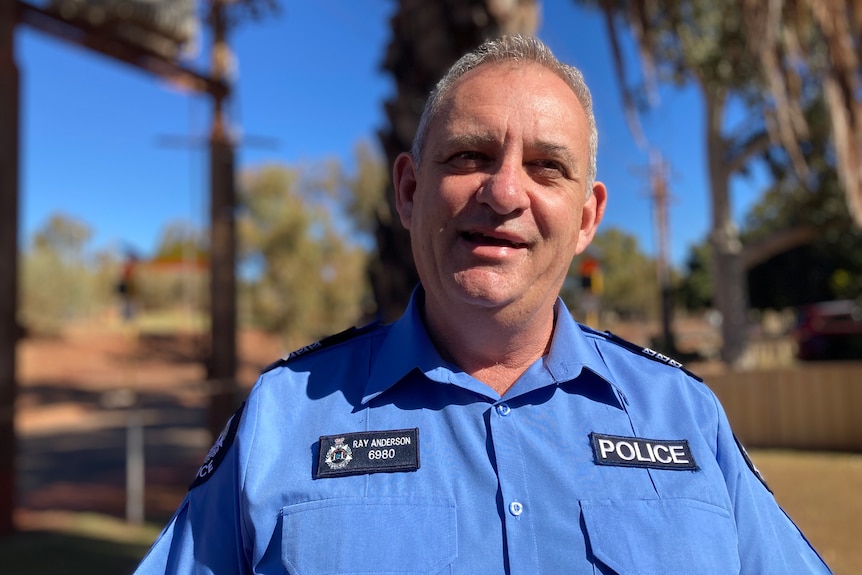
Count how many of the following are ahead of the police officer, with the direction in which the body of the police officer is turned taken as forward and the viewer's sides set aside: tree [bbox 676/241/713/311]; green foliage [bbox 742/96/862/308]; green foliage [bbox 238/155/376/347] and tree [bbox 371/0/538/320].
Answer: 0

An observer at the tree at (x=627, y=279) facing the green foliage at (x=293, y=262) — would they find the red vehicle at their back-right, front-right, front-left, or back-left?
back-left

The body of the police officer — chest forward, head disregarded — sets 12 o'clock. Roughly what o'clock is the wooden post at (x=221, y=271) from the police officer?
The wooden post is roughly at 5 o'clock from the police officer.

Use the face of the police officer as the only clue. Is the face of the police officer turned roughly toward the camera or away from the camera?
toward the camera

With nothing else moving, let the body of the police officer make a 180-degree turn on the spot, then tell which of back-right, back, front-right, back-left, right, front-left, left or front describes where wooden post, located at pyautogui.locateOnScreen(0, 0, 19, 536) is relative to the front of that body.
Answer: front-left

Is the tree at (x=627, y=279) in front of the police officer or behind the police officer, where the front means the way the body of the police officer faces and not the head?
behind

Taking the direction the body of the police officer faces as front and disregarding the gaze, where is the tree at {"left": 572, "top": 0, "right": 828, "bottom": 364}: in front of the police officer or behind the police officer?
behind

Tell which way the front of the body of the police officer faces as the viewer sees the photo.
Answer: toward the camera

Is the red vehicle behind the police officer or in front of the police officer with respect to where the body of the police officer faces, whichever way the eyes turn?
behind

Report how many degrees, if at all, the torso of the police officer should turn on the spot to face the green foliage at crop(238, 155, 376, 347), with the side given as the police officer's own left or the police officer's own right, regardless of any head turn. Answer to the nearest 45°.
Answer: approximately 180°

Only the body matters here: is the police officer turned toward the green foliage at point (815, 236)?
no

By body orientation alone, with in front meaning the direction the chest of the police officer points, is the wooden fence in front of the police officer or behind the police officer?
behind

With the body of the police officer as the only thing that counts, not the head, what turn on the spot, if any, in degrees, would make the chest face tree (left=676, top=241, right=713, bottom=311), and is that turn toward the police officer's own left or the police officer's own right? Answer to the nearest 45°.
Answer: approximately 180°

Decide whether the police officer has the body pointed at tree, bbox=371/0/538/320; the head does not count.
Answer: no

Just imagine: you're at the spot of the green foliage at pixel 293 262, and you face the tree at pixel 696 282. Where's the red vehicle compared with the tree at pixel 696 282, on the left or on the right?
right
